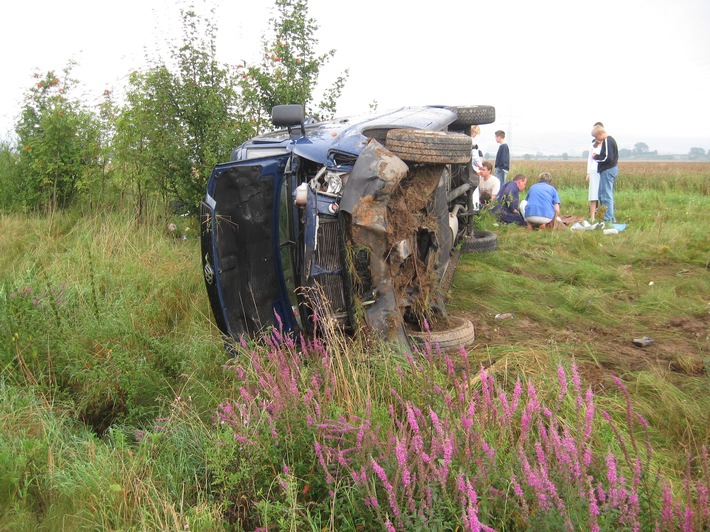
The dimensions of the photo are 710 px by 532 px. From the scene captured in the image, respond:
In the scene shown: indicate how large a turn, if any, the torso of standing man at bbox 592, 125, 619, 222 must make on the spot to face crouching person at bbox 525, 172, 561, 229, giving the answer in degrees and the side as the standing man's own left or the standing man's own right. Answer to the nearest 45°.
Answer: approximately 45° to the standing man's own left

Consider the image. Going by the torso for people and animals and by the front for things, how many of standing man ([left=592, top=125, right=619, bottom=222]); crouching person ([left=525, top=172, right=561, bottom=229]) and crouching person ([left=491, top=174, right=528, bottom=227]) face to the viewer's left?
1

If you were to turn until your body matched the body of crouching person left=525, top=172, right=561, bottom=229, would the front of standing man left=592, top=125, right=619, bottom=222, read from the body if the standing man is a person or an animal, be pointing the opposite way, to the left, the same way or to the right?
to the left

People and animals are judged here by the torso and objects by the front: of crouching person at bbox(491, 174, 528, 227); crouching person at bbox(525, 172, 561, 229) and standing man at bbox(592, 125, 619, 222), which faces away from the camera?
crouching person at bbox(525, 172, 561, 229)

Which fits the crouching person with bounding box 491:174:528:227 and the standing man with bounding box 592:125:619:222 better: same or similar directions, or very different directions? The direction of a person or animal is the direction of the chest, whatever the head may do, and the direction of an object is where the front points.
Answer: very different directions

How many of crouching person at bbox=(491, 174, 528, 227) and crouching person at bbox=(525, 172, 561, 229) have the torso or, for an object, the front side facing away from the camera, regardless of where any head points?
1

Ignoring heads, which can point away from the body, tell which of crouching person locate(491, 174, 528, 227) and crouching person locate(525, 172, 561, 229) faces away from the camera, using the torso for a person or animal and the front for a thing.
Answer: crouching person locate(525, 172, 561, 229)

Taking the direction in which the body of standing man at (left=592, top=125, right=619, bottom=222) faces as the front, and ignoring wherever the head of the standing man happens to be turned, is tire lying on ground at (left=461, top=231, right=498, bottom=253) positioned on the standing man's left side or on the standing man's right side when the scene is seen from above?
on the standing man's left side

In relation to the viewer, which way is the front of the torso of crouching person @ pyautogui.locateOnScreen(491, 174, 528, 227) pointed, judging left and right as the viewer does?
facing to the right of the viewer

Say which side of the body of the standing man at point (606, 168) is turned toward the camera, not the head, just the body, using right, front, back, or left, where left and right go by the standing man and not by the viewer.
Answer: left

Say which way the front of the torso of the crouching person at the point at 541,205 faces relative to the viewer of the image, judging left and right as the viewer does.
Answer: facing away from the viewer
